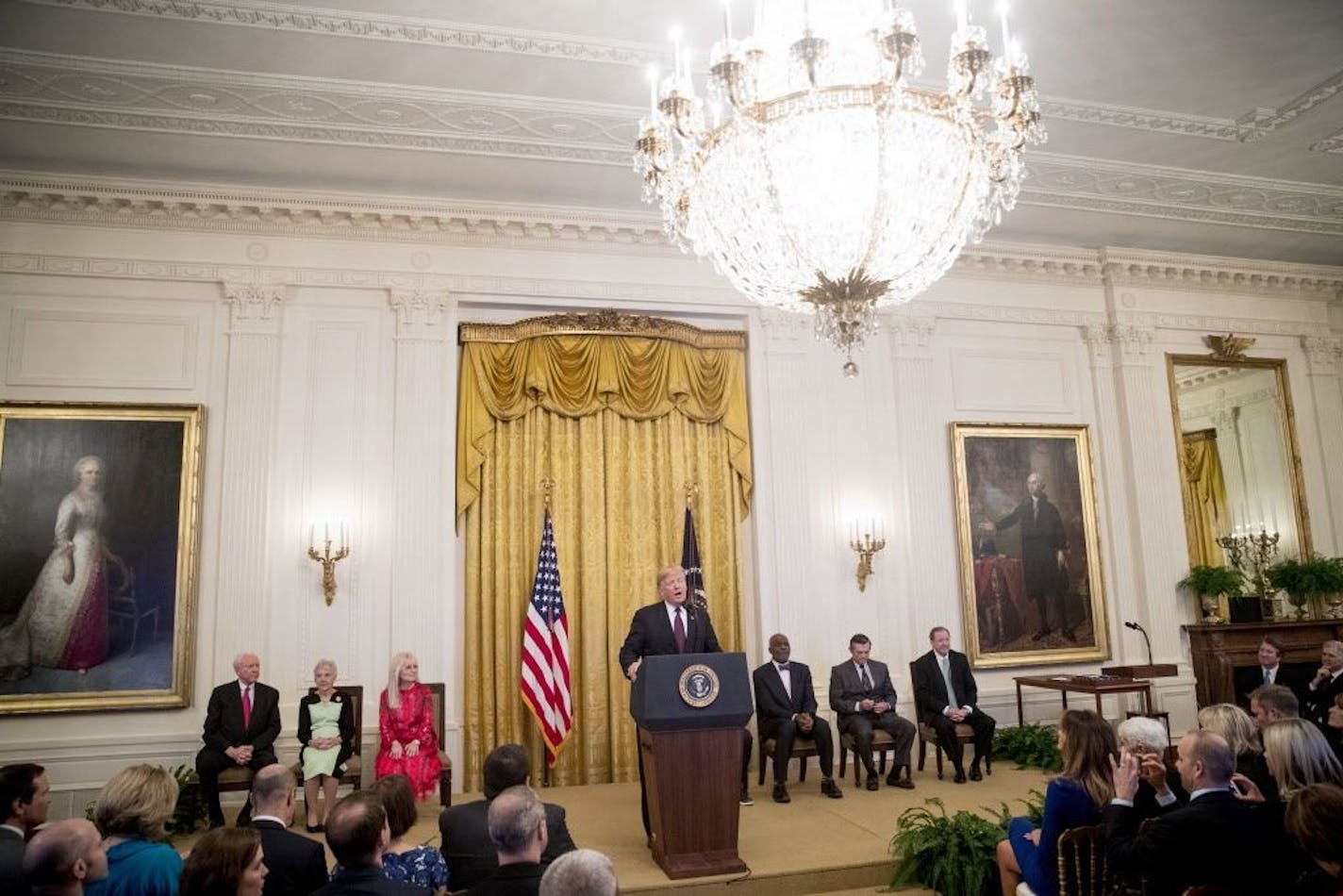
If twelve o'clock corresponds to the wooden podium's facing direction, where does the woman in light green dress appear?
The woman in light green dress is roughly at 4 o'clock from the wooden podium.

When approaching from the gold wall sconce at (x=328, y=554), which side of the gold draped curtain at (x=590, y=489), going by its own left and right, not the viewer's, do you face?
right

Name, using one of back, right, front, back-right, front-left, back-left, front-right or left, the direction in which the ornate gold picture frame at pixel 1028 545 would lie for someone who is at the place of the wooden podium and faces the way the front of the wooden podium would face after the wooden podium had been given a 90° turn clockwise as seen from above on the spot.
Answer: back-right

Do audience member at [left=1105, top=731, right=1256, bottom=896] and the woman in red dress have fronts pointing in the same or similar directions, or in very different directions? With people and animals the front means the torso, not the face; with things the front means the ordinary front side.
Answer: very different directions

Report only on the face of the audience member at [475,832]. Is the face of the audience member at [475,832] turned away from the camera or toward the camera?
away from the camera

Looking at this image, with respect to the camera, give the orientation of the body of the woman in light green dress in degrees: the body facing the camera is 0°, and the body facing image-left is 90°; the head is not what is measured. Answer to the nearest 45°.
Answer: approximately 0°

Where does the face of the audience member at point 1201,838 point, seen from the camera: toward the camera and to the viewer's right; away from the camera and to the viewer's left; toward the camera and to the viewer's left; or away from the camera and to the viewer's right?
away from the camera and to the viewer's left

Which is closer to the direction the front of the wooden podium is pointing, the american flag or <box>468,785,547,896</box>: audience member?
the audience member
